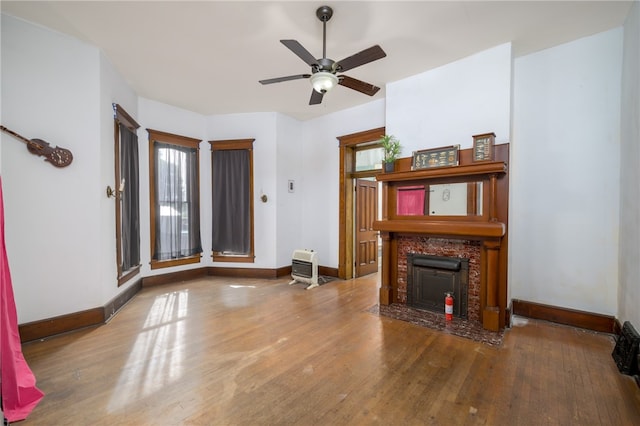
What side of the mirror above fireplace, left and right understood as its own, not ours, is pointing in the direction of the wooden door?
right

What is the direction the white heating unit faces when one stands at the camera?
facing the viewer and to the left of the viewer

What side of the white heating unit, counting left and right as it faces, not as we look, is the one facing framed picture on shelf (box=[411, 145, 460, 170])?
left

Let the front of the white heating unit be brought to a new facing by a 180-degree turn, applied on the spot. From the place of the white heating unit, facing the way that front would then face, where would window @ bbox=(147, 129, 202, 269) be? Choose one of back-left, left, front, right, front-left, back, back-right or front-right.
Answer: back-left

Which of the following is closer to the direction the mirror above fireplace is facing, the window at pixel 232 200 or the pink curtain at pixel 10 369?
the pink curtain

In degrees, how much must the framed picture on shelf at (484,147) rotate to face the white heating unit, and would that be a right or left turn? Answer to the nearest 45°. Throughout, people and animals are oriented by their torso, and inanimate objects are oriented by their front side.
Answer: approximately 45° to its right

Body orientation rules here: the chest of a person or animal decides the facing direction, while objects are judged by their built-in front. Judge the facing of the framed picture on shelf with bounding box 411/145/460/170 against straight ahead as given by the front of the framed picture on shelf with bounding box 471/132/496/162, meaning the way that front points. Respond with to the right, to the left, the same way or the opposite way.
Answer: the same way

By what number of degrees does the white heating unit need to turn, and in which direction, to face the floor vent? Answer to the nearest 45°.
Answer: approximately 90° to its left
